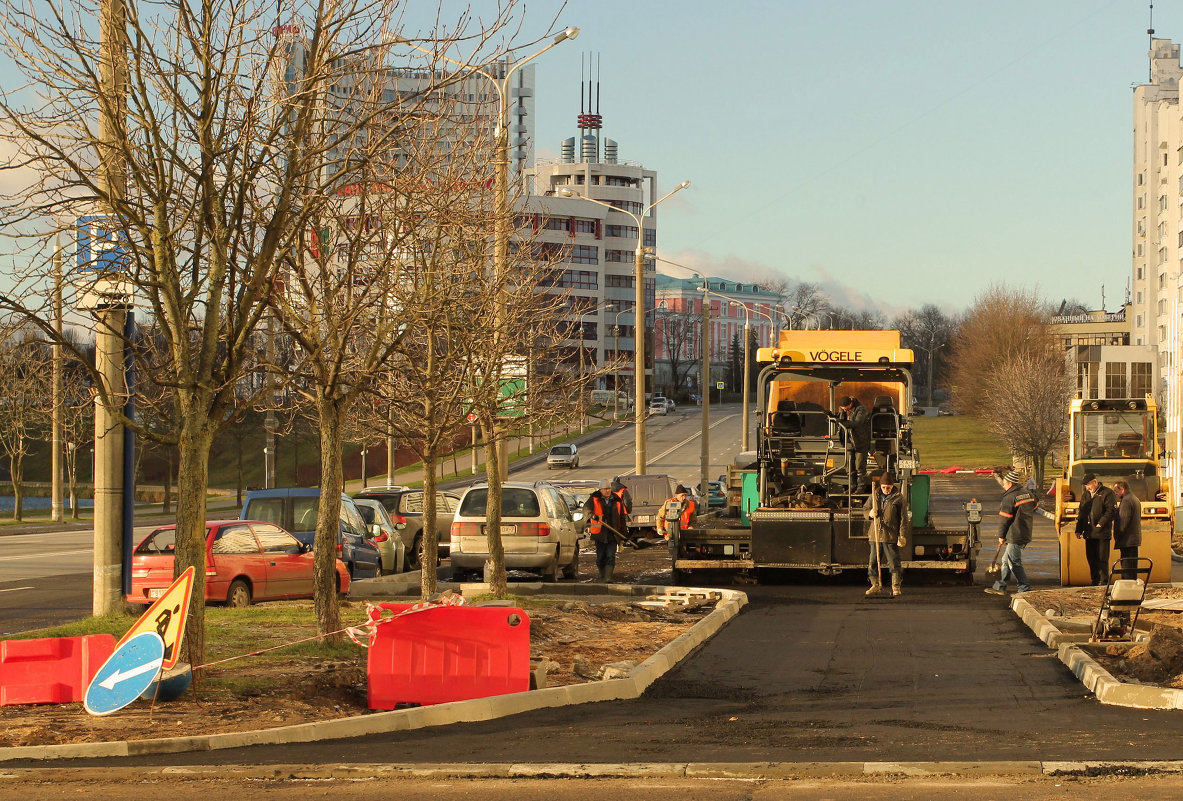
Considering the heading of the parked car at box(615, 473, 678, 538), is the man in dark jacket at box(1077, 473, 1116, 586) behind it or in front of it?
behind

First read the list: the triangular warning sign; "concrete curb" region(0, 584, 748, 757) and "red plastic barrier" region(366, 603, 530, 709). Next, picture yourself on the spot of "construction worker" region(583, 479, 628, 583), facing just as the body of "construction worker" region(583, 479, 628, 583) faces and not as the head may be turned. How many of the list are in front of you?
3

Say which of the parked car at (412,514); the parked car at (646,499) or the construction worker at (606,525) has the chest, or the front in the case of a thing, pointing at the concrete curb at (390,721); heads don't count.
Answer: the construction worker

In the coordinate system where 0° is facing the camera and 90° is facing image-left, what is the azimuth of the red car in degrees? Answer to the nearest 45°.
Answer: approximately 225°

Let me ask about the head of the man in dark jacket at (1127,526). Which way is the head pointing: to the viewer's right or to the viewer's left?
to the viewer's left

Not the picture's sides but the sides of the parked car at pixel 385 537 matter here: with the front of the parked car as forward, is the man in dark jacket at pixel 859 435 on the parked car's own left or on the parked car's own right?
on the parked car's own right

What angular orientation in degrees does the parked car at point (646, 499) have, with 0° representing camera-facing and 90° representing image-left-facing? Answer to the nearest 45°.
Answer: approximately 180°

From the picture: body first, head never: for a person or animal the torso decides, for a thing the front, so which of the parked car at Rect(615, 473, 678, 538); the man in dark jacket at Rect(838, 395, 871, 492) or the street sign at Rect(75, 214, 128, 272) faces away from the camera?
the parked car

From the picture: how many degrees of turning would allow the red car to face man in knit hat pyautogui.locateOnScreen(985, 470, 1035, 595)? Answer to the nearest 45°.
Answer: approximately 45° to its right

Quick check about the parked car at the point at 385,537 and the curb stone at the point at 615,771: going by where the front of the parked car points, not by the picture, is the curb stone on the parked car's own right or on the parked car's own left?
on the parked car's own right

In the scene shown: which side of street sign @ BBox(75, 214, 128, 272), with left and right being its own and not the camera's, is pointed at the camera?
front

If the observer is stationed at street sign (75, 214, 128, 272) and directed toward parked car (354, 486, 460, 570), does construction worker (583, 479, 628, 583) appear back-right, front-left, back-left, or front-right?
front-right

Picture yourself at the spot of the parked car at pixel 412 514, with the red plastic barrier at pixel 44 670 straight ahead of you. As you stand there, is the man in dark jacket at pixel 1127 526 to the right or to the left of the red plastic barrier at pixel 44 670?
left

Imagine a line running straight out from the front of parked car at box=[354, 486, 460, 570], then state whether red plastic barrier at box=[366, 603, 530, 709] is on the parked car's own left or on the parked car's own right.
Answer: on the parked car's own right

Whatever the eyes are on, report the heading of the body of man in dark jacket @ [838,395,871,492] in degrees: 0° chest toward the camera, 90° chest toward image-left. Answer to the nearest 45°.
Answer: approximately 90°

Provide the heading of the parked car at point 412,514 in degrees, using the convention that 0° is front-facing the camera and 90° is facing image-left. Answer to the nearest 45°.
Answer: approximately 225°
